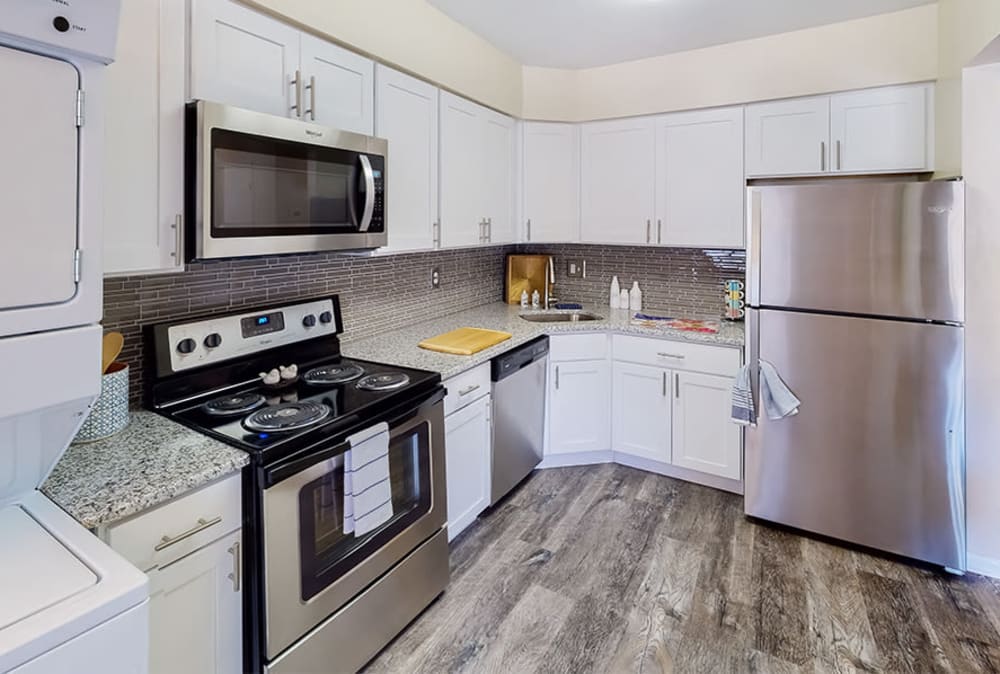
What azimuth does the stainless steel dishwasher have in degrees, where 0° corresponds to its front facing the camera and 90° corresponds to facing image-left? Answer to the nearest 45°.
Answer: approximately 315°

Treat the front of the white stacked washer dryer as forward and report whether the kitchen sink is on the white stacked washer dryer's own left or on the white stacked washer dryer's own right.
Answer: on the white stacked washer dryer's own left

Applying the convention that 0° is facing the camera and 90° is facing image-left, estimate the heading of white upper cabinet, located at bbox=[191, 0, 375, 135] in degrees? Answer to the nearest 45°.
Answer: approximately 315°

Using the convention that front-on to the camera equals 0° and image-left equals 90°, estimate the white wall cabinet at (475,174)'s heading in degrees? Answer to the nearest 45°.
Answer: approximately 315°

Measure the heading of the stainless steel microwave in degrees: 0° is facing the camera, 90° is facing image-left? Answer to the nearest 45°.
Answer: approximately 315°
